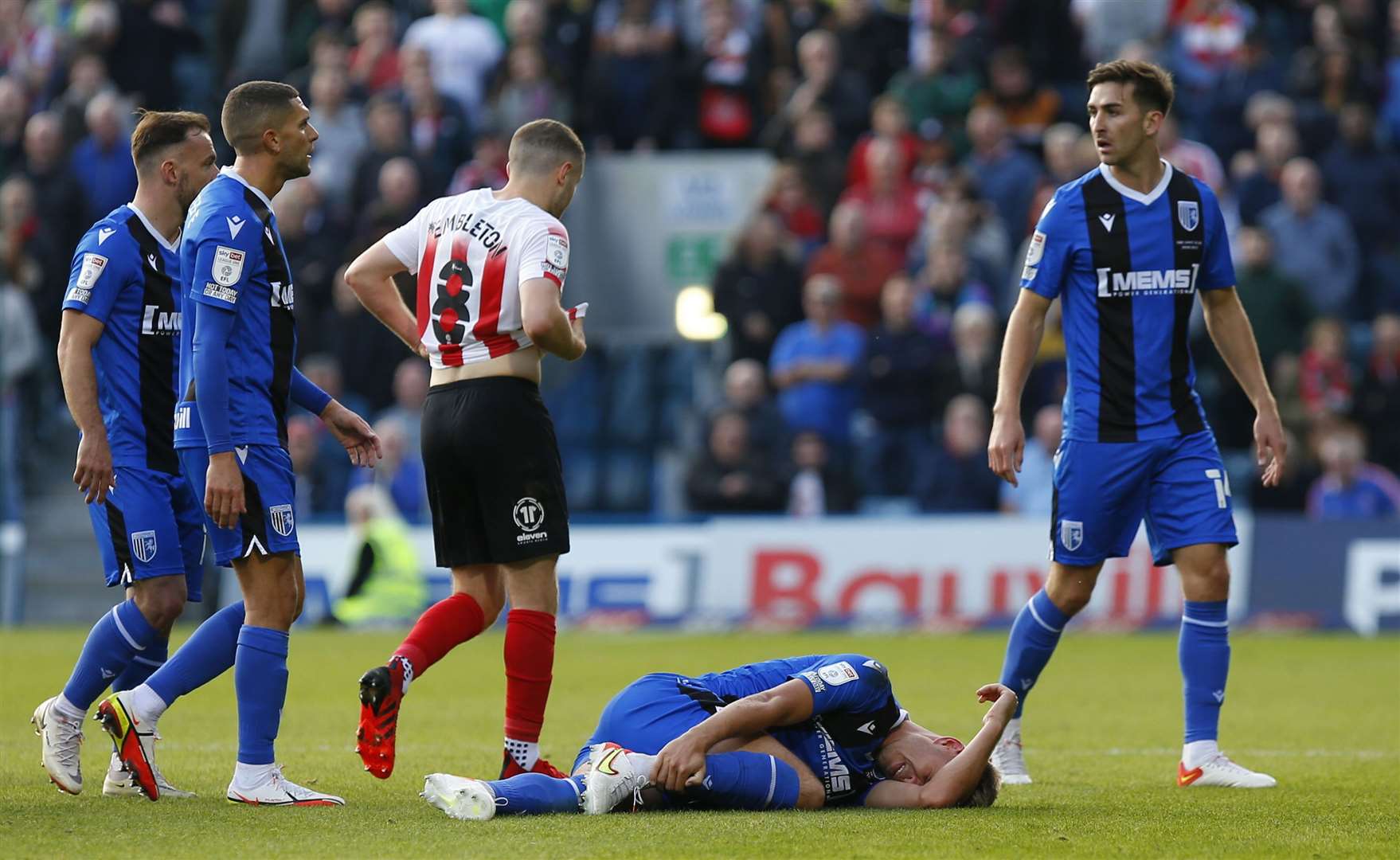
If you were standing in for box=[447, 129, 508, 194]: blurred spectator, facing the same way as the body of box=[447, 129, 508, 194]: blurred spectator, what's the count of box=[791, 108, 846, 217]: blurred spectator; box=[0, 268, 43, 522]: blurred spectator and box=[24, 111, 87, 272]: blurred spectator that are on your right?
2

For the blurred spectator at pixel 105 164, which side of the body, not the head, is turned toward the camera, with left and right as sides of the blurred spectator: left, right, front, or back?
front

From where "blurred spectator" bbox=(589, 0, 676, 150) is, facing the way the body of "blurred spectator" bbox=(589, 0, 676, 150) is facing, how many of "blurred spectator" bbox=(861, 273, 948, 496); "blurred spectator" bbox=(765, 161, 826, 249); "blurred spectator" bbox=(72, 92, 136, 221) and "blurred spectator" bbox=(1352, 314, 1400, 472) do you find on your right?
1

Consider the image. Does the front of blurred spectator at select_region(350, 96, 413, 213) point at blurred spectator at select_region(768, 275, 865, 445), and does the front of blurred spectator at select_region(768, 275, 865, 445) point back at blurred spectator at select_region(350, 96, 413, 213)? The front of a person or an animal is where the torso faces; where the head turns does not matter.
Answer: no

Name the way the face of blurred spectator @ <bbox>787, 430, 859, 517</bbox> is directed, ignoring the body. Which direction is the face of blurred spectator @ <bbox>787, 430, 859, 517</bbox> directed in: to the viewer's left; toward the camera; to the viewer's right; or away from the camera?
toward the camera

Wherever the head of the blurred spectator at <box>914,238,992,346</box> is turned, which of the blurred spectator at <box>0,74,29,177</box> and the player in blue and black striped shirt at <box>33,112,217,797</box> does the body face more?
the player in blue and black striped shirt

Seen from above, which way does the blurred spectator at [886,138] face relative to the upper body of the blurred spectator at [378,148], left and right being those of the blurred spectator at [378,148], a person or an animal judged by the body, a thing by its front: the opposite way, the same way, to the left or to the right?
the same way

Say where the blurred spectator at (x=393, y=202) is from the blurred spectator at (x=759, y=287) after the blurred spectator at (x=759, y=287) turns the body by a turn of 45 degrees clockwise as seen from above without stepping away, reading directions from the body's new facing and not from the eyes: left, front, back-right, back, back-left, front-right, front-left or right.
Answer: front-right

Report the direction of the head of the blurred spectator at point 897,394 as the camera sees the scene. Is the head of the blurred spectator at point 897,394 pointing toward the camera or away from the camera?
toward the camera

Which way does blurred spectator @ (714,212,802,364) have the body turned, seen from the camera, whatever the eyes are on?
toward the camera

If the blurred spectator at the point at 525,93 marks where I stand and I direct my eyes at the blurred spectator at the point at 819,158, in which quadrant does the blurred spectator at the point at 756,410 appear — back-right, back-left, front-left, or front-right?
front-right

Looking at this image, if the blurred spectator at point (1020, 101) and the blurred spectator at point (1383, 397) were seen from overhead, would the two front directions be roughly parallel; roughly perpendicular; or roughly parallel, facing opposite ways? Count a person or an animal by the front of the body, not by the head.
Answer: roughly parallel

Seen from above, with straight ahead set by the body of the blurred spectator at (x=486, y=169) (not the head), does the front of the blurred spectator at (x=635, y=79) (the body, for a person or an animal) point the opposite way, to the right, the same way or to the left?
the same way

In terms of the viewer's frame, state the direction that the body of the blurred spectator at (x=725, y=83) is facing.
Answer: toward the camera

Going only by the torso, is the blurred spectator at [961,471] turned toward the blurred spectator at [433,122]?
no

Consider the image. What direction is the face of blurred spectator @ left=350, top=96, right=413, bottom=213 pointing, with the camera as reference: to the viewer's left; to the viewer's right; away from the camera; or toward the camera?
toward the camera

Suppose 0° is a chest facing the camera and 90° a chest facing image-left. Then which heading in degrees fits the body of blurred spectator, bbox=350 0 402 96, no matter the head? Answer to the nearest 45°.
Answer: approximately 0°

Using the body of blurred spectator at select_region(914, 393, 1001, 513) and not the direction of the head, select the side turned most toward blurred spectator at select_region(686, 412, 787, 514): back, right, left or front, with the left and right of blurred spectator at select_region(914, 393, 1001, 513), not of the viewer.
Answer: right

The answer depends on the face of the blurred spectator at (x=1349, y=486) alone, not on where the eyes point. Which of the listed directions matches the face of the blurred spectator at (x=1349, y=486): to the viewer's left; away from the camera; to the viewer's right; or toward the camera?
toward the camera

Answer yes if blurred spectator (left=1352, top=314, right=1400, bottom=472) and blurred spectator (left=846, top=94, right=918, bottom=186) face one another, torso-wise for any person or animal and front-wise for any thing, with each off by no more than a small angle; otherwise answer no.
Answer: no

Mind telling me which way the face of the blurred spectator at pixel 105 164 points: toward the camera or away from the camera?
toward the camera
